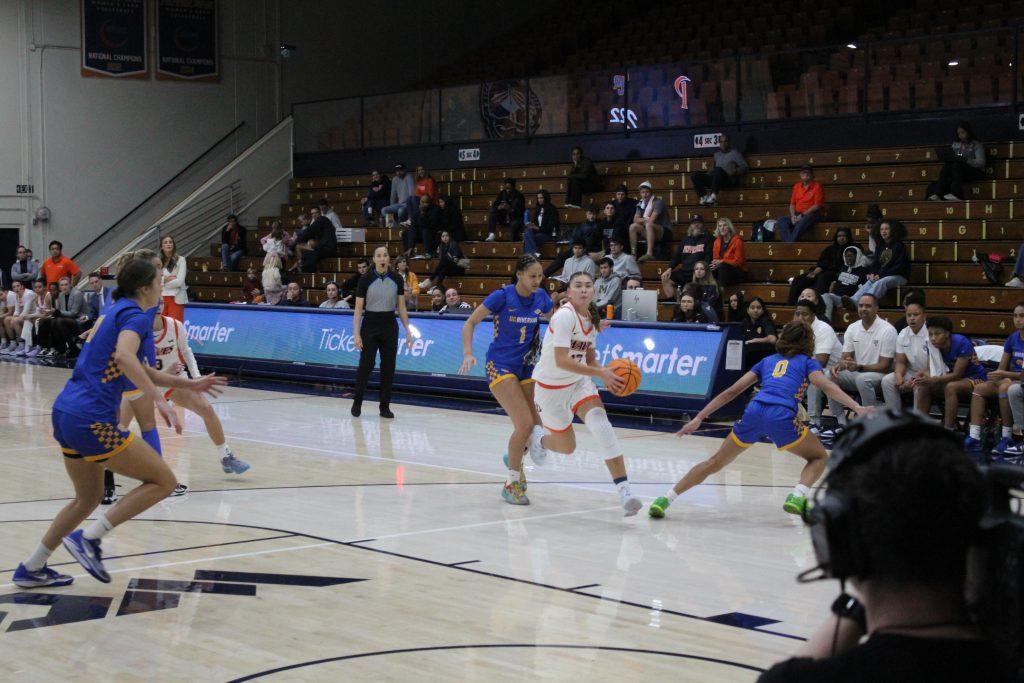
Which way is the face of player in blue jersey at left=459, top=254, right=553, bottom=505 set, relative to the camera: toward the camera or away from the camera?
toward the camera

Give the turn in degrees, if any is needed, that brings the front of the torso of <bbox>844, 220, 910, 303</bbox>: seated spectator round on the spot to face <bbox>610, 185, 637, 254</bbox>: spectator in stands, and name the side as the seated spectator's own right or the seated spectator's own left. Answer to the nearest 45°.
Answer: approximately 90° to the seated spectator's own right

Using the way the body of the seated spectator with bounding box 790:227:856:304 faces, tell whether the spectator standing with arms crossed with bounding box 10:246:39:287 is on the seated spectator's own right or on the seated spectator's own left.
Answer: on the seated spectator's own right

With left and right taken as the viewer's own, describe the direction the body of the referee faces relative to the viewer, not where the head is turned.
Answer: facing the viewer

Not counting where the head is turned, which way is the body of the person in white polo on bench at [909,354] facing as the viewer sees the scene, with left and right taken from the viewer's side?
facing the viewer and to the left of the viewer

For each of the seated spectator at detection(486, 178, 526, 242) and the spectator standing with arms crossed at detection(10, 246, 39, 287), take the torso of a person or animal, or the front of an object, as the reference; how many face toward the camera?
2

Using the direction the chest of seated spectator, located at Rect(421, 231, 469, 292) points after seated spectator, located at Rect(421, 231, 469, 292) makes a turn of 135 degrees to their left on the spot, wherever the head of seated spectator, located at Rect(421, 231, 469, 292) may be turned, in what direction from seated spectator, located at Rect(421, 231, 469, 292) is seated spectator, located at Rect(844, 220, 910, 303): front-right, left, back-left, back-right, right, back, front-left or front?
front-right

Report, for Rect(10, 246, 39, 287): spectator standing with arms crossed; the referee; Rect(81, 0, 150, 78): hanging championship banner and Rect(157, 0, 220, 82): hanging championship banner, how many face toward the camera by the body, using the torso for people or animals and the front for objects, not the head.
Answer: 4

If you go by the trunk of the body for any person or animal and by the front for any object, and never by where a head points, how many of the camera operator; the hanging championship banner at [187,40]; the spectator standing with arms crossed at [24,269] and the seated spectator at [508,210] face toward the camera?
3

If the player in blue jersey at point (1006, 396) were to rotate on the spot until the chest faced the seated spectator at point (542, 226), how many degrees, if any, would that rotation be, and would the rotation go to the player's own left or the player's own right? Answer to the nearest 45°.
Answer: approximately 90° to the player's own right

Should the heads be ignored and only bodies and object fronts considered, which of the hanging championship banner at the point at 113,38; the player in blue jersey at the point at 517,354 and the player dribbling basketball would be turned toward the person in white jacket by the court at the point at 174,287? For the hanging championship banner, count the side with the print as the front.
the hanging championship banner

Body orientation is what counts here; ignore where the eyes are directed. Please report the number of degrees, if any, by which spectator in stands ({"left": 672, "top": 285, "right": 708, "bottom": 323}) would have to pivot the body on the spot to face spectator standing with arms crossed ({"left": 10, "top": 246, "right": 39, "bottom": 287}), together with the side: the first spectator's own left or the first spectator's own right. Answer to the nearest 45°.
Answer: approximately 90° to the first spectator's own right

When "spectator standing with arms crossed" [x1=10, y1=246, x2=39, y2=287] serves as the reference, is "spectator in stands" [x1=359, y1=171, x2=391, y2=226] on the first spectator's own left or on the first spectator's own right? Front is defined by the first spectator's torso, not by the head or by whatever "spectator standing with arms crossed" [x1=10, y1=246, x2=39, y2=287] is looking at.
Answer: on the first spectator's own left

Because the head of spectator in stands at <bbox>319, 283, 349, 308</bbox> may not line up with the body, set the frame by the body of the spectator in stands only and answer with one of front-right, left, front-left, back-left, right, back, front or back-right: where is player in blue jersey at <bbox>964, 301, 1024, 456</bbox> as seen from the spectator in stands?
front-left
